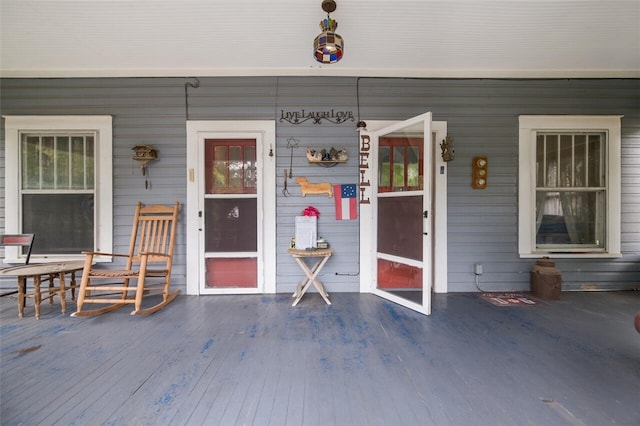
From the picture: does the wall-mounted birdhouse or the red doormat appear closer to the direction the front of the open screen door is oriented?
the wall-mounted birdhouse

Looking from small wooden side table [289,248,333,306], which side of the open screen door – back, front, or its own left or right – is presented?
front

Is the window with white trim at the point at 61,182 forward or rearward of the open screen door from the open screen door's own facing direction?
forward

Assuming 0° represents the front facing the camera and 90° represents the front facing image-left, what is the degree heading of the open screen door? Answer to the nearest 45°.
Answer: approximately 45°

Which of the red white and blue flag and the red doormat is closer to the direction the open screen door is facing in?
the red white and blue flag

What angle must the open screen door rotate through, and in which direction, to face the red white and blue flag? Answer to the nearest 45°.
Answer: approximately 45° to its right

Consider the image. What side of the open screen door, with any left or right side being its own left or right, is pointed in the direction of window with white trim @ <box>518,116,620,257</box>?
back

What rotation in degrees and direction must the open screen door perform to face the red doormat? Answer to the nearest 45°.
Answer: approximately 135° to its left

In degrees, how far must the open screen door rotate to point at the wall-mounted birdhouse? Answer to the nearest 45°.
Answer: approximately 45° to its right
